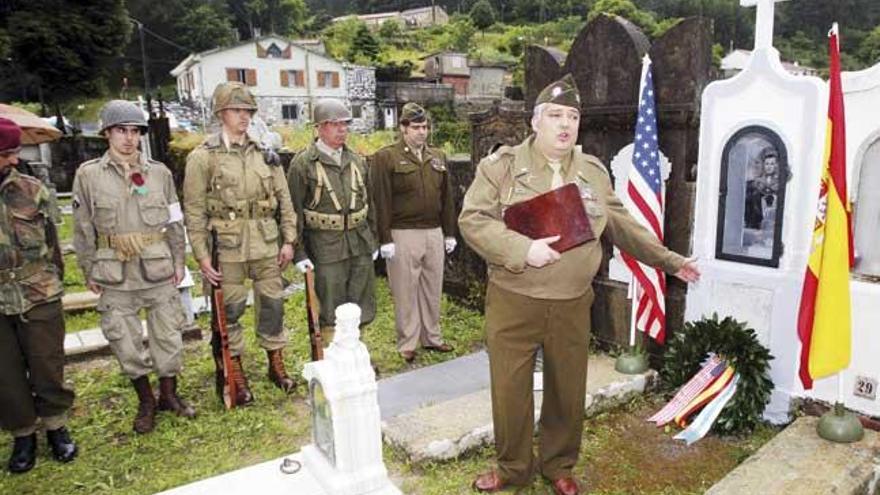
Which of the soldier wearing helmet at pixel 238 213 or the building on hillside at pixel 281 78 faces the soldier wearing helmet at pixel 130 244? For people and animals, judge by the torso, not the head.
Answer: the building on hillside

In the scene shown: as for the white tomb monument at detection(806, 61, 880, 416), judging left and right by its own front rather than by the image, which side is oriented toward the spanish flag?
front

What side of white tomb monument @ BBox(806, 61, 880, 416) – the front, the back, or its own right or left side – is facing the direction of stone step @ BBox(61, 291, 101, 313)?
right

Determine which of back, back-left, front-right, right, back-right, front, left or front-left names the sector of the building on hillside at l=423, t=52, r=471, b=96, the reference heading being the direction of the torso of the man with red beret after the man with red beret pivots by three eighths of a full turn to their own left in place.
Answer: front

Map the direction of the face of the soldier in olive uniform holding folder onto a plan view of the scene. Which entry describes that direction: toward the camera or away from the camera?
toward the camera

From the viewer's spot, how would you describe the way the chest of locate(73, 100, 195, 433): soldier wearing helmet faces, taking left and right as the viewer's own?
facing the viewer

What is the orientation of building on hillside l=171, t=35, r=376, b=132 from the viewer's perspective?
toward the camera

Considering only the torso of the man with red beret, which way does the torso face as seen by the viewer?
toward the camera

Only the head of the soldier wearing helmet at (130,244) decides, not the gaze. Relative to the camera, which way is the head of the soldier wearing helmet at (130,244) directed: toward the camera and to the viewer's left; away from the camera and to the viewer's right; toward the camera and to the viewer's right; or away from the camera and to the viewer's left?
toward the camera and to the viewer's right

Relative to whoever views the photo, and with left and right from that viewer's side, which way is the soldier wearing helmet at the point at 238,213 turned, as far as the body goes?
facing the viewer and to the right of the viewer

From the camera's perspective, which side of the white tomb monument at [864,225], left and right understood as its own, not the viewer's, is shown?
front

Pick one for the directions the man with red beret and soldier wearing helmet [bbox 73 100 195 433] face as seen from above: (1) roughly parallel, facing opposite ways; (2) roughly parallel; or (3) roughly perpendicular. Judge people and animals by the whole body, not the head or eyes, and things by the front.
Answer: roughly parallel

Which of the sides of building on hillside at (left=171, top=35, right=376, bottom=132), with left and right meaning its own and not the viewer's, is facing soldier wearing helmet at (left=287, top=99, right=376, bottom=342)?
front

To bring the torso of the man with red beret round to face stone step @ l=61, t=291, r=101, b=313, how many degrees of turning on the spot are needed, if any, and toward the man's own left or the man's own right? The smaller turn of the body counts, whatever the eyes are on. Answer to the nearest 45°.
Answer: approximately 180°

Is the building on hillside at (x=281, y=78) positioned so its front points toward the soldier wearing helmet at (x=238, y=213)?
yes

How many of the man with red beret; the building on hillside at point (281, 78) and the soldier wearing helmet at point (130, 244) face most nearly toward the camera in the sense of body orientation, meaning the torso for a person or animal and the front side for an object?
3
